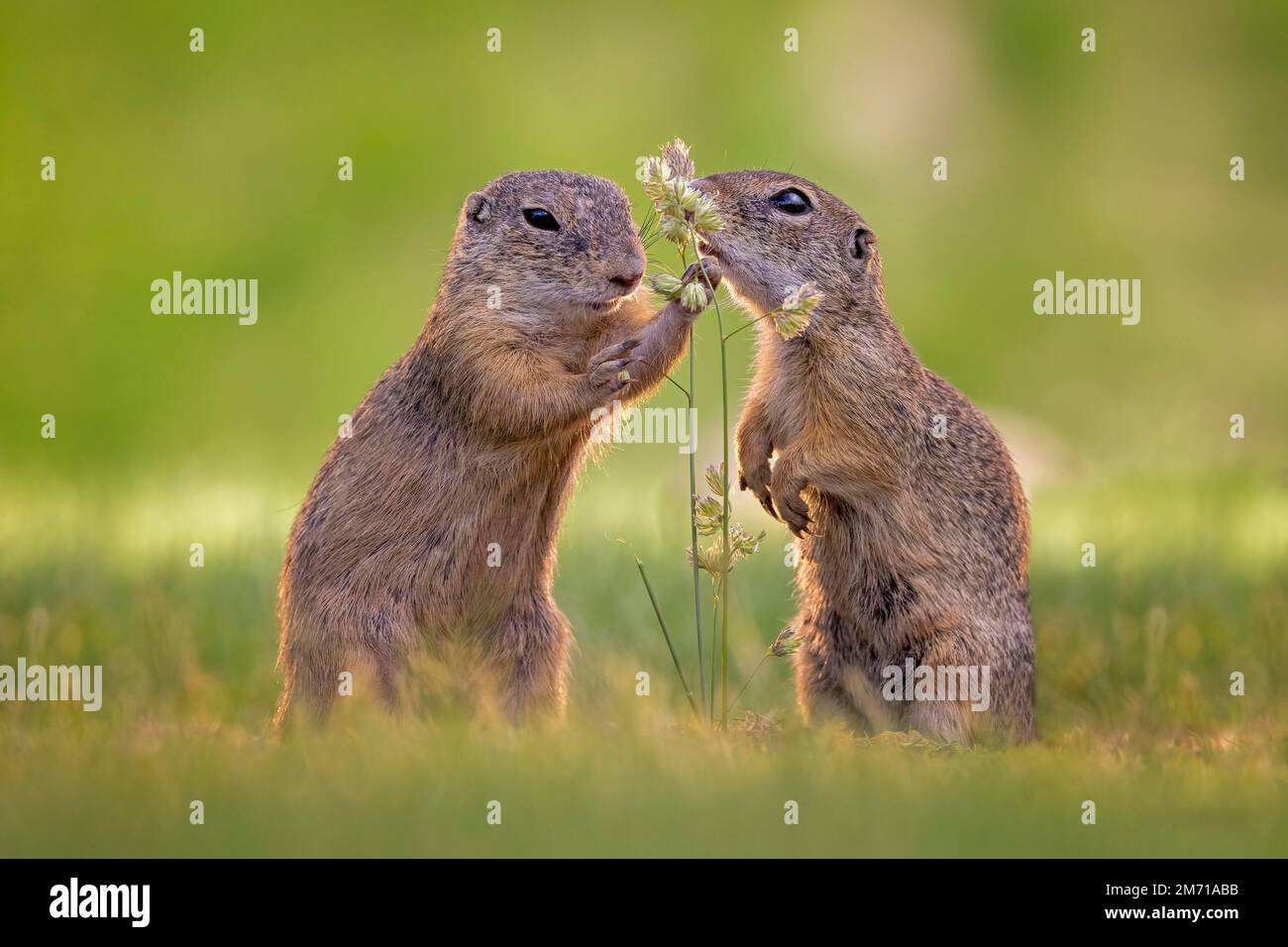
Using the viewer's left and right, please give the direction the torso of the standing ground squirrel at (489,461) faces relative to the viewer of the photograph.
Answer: facing the viewer and to the right of the viewer

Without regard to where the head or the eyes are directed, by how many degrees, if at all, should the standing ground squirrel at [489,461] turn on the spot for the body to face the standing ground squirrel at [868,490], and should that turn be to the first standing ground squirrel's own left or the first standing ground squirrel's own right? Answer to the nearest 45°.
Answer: approximately 45° to the first standing ground squirrel's own left

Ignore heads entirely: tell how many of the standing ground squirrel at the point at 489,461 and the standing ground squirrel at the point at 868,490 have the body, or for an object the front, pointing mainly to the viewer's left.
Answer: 1

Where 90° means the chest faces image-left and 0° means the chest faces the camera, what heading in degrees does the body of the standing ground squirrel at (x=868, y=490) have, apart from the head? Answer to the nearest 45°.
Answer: approximately 90°

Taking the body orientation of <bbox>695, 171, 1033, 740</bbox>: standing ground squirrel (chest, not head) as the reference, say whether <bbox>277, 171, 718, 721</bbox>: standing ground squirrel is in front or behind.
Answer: in front
